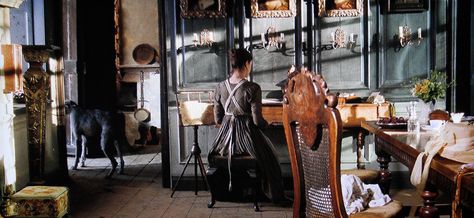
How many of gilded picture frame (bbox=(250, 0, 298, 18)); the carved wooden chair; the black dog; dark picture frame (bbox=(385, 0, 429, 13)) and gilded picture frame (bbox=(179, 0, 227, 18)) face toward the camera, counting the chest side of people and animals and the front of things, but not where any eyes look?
3

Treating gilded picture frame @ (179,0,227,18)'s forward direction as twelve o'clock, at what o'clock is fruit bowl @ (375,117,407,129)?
The fruit bowl is roughly at 11 o'clock from the gilded picture frame.

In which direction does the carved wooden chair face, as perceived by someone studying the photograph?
facing away from the viewer and to the right of the viewer

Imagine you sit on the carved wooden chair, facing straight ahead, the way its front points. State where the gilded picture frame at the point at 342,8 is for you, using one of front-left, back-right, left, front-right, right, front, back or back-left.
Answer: front-left

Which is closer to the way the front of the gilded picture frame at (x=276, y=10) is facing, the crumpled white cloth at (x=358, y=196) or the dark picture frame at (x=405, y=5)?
the crumpled white cloth

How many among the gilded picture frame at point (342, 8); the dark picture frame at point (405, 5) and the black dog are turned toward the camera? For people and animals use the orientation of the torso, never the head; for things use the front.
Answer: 2

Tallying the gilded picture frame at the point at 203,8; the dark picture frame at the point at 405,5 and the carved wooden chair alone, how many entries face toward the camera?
2

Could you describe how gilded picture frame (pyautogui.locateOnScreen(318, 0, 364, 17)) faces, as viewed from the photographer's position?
facing the viewer

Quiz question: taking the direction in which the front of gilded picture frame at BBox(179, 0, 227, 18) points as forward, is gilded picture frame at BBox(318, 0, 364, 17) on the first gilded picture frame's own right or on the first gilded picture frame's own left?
on the first gilded picture frame's own left

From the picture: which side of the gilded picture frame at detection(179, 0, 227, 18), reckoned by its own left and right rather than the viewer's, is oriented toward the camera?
front

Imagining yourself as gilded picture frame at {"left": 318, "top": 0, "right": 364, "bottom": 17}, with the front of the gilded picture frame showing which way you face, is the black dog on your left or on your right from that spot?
on your right

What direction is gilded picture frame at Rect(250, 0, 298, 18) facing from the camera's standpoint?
toward the camera

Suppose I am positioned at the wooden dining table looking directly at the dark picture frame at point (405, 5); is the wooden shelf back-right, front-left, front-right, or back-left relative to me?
front-left

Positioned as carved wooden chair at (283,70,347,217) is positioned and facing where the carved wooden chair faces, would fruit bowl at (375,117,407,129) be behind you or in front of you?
in front

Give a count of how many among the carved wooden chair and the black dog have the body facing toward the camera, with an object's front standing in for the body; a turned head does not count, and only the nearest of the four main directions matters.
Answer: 0
